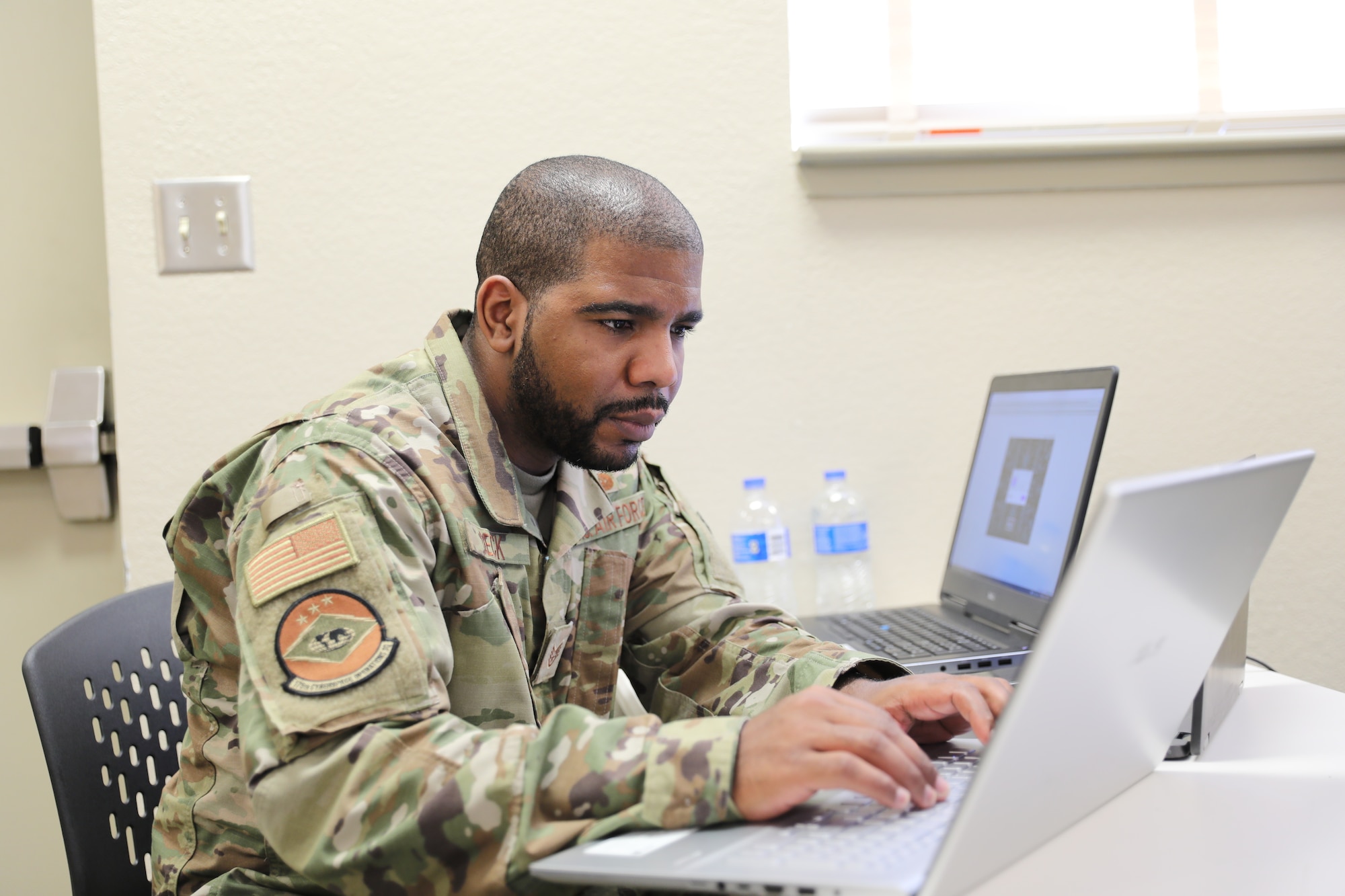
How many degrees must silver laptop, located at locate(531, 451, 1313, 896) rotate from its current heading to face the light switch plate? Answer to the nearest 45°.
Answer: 0° — it already faces it

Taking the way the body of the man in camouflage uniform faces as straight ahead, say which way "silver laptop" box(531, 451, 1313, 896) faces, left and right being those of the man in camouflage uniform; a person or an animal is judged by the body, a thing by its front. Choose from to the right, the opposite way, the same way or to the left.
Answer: the opposite way

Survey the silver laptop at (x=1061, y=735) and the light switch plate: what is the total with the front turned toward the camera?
1

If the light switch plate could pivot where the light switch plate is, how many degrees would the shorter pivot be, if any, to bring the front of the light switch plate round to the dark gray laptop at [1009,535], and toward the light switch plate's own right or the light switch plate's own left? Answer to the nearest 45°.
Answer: approximately 45° to the light switch plate's own left

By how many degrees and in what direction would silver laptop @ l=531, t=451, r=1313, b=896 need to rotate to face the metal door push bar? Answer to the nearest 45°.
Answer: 0° — it already faces it

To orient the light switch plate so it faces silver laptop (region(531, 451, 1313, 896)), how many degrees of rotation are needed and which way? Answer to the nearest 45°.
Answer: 0° — it already faces it

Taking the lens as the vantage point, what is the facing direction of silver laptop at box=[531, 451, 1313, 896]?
facing away from the viewer and to the left of the viewer

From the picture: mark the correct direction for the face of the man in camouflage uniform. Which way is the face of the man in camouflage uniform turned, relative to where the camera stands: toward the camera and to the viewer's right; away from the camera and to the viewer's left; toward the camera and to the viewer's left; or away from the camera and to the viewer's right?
toward the camera and to the viewer's right

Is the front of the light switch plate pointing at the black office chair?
yes
